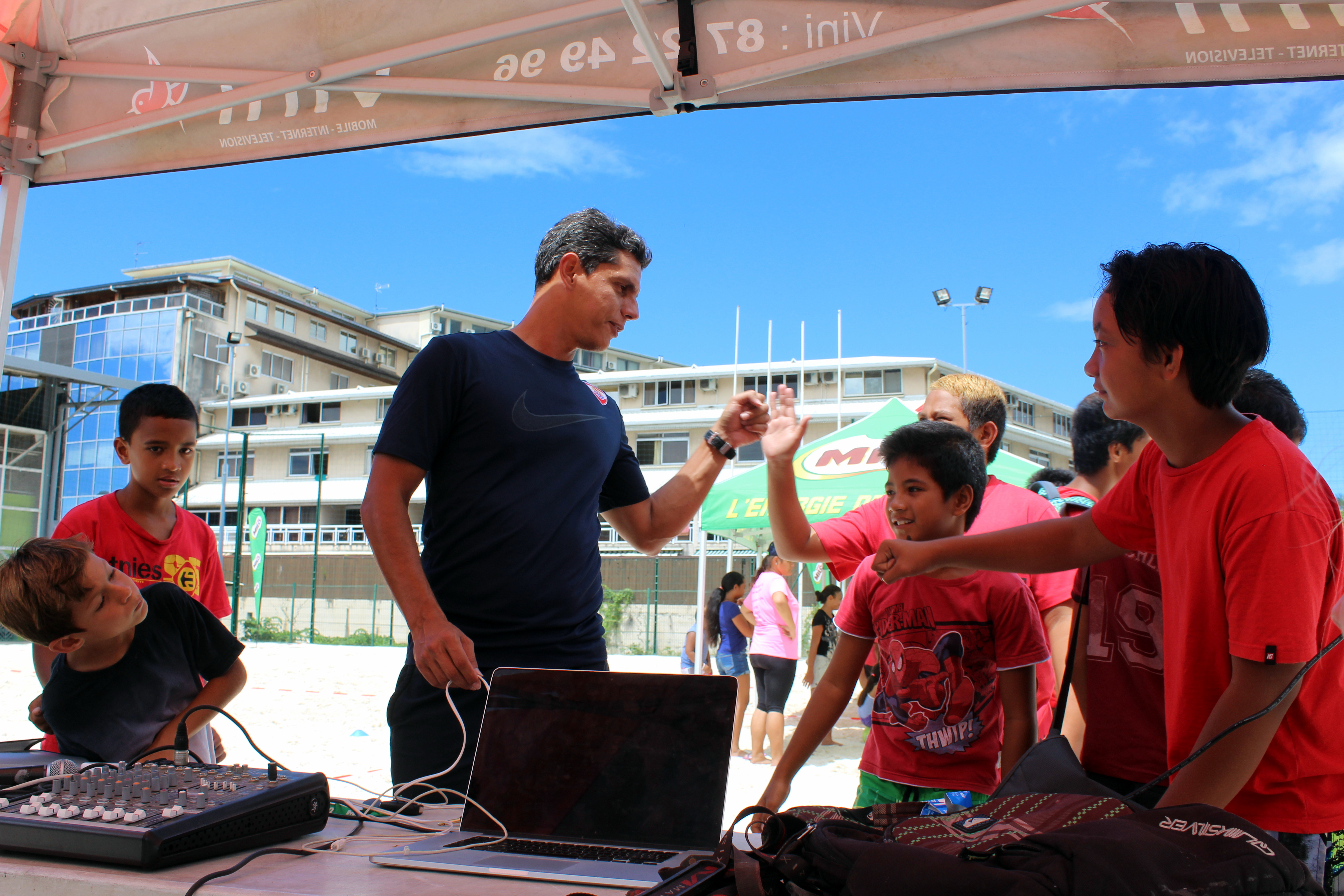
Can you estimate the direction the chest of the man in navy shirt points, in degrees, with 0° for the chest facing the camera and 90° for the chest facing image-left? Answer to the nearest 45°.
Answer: approximately 315°

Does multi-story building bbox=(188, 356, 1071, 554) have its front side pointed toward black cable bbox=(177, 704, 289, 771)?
yes

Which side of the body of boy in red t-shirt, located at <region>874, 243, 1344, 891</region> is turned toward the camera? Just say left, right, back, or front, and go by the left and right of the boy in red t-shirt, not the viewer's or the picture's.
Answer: left

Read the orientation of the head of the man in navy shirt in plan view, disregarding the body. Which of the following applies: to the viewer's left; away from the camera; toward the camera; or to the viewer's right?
to the viewer's right

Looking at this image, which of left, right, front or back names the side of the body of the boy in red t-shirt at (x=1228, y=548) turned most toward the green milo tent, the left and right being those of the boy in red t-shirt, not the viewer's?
right

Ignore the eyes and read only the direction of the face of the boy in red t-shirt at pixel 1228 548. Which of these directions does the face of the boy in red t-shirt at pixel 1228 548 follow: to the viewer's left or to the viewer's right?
to the viewer's left

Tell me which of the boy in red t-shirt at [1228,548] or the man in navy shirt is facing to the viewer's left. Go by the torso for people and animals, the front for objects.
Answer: the boy in red t-shirt

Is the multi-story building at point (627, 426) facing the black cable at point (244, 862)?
yes

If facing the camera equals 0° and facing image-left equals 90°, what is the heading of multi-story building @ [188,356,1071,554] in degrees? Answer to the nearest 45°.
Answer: approximately 0°
